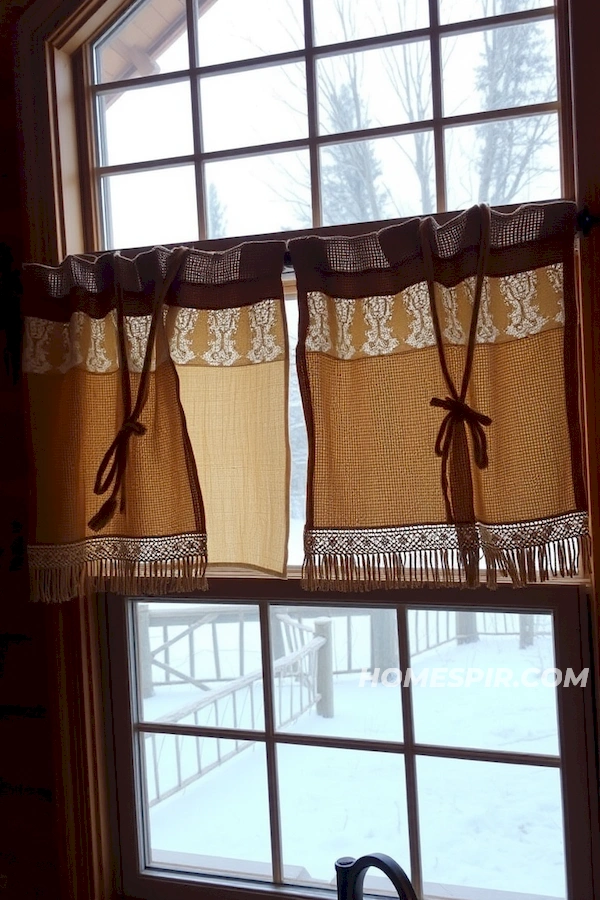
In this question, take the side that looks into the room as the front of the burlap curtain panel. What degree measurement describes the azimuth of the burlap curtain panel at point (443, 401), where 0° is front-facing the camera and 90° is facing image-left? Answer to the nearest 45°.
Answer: approximately 0°

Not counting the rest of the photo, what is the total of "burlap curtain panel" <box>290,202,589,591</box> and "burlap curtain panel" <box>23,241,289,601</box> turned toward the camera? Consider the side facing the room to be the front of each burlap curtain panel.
2
